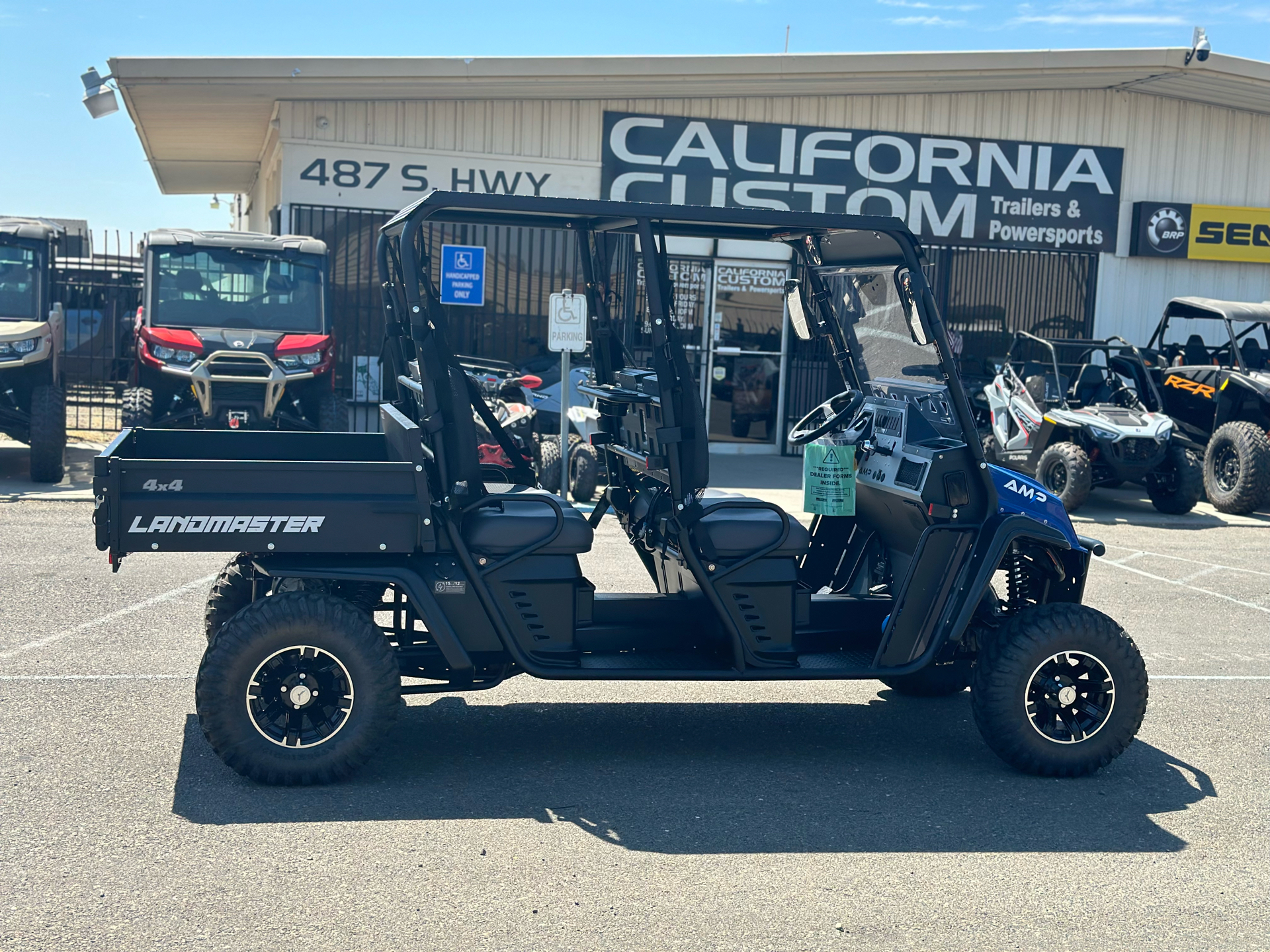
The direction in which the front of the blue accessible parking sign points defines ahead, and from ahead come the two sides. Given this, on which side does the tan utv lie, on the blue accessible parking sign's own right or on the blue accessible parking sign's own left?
on the blue accessible parking sign's own right

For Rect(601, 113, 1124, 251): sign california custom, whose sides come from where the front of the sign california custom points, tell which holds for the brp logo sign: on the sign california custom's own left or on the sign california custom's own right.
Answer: on the sign california custom's own left

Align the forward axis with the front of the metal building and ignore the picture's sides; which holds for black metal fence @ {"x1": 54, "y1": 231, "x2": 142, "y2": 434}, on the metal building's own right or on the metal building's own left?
on the metal building's own right

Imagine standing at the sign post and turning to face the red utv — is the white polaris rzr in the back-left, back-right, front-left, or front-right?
back-right

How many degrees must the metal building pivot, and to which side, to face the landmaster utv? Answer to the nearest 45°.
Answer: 0° — it already faces it

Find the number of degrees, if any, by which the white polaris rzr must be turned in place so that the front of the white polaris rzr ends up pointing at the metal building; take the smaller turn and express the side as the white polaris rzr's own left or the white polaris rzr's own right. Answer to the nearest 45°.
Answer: approximately 180°

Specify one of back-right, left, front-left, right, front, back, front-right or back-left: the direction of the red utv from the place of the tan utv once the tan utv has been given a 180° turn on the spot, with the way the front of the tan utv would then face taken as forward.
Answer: right

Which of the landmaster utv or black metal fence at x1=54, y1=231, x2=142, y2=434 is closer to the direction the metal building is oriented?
the landmaster utv

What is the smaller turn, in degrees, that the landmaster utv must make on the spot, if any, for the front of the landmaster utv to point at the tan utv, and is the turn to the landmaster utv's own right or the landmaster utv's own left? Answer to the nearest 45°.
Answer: approximately 135° to the landmaster utv's own left

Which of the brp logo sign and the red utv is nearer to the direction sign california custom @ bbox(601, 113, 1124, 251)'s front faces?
the red utv

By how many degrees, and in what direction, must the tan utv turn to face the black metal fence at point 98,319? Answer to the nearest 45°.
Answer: approximately 180°

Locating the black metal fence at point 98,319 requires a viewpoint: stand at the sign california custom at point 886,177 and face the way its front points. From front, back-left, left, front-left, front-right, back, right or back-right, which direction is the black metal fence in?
right

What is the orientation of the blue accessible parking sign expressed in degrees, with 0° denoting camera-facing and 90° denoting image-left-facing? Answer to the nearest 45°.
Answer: approximately 0°

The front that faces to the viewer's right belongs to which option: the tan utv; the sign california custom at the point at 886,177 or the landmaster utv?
the landmaster utv

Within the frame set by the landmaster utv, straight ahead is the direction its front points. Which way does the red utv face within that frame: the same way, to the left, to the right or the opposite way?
to the right

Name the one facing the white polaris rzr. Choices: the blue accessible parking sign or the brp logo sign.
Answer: the brp logo sign

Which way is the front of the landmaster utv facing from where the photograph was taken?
facing to the right of the viewer
